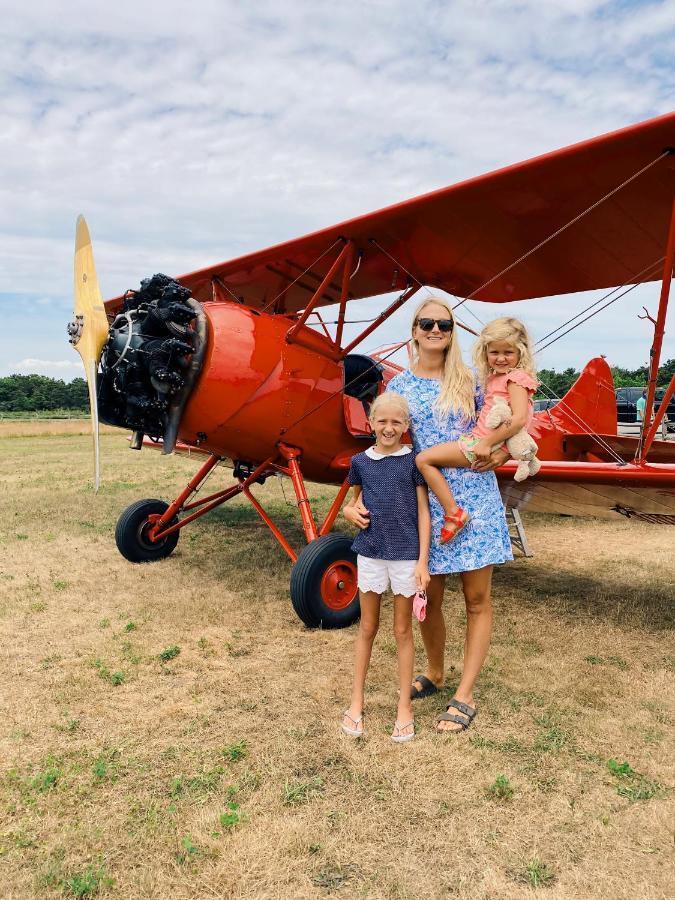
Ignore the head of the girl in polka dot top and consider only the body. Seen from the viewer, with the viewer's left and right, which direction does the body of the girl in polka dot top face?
facing the viewer

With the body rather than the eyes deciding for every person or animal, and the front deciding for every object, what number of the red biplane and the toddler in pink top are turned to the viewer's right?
0

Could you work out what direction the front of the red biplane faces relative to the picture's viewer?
facing the viewer and to the left of the viewer

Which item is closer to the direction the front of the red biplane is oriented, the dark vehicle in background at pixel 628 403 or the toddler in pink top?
the toddler in pink top

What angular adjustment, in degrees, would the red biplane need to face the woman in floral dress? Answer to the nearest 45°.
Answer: approximately 45° to its left

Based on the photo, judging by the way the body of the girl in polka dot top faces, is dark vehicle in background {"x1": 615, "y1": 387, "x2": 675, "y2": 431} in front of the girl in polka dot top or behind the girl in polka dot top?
behind

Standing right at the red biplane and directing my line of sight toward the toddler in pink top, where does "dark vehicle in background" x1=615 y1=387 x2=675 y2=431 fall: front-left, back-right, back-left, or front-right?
back-left

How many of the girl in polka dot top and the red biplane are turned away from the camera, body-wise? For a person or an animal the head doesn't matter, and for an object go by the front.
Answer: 0

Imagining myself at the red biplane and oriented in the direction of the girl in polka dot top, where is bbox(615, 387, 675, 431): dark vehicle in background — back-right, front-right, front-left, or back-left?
back-left

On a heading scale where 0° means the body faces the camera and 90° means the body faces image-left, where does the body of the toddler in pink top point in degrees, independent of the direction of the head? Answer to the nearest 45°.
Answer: approximately 45°

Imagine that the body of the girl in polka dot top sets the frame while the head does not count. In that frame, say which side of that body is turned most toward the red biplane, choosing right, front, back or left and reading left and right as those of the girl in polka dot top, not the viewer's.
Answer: back

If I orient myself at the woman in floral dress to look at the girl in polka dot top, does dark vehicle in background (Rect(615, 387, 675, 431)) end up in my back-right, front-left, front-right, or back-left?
back-right
